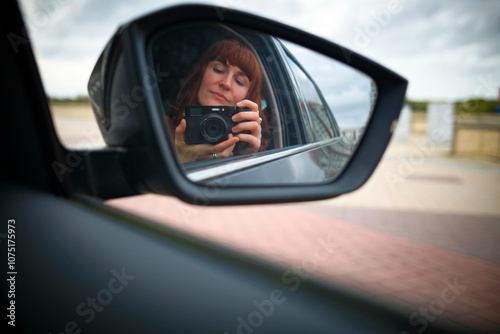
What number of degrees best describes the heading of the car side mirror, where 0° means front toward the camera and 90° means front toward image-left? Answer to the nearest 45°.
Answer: approximately 0°
